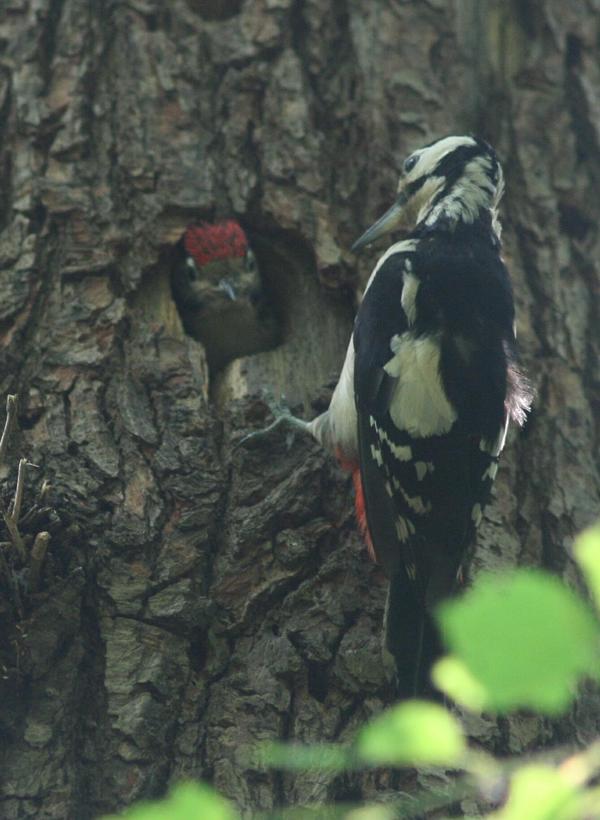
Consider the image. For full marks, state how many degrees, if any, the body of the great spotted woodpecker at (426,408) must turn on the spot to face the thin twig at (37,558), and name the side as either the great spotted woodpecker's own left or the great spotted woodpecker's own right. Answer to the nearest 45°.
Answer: approximately 90° to the great spotted woodpecker's own left

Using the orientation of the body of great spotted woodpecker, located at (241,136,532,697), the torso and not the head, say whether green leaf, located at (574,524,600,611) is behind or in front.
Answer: behind

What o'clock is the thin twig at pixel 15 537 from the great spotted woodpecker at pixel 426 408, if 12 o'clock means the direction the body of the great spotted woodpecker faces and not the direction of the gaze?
The thin twig is roughly at 9 o'clock from the great spotted woodpecker.

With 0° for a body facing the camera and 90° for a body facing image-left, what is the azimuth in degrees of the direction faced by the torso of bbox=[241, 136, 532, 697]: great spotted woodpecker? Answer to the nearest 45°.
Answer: approximately 135°

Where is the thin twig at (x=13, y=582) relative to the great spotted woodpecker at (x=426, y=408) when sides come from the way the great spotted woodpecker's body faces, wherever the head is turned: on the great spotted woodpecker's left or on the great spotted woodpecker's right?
on the great spotted woodpecker's left

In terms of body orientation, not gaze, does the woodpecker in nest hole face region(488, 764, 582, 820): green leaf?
yes

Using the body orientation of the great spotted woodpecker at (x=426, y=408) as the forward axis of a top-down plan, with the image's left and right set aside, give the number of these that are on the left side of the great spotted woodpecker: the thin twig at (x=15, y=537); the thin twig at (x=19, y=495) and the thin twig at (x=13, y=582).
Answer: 3

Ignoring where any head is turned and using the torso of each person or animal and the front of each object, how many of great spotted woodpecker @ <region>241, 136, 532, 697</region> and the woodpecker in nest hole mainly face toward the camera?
1

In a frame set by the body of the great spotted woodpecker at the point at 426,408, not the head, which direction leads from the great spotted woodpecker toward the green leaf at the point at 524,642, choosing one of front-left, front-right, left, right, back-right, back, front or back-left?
back-left

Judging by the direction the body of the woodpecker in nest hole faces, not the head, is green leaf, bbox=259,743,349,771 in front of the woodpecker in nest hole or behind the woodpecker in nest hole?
in front

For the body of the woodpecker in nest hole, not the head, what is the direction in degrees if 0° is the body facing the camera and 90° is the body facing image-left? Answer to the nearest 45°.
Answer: approximately 0°
